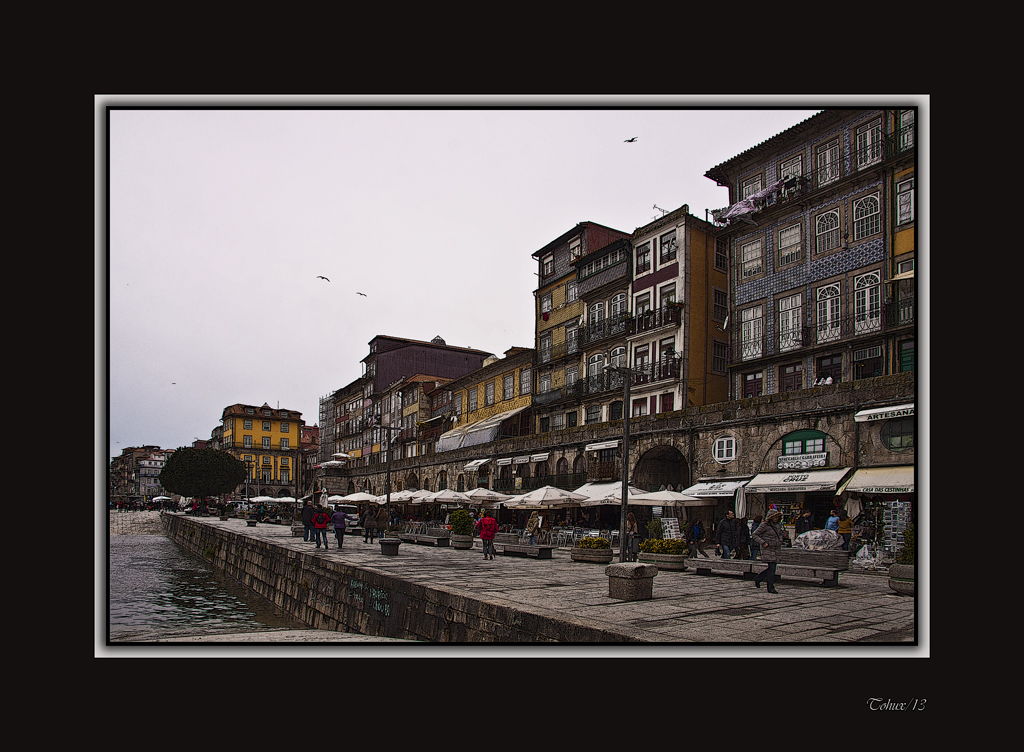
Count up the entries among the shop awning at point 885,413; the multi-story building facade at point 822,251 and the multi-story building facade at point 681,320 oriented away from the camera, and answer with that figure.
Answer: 0

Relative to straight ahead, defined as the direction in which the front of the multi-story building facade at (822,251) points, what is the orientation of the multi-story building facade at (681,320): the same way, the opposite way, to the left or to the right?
the same way

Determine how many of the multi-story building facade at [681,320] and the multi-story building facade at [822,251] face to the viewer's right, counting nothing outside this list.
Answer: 0

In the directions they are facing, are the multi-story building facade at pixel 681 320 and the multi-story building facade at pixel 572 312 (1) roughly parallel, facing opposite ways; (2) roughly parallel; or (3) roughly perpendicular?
roughly parallel

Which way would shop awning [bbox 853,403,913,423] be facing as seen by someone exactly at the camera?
facing the viewer and to the left of the viewer

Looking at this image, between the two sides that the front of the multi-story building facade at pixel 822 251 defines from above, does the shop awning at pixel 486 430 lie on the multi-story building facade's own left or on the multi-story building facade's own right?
on the multi-story building facade's own right

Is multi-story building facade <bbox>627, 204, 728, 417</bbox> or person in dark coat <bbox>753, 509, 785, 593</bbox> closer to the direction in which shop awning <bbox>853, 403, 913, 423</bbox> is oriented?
the person in dark coat

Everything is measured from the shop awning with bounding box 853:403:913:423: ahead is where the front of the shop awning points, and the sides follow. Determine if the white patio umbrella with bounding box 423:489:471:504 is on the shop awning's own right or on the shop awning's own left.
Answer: on the shop awning's own right

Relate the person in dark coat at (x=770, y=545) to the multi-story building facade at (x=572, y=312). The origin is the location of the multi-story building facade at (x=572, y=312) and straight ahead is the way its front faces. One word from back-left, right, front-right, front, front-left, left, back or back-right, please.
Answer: front-left

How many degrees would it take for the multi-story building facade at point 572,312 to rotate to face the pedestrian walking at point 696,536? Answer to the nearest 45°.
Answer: approximately 45° to its left

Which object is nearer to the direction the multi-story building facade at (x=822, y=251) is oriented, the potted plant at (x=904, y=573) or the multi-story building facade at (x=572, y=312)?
the potted plant

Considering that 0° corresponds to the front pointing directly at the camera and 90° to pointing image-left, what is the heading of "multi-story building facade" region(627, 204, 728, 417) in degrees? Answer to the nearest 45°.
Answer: approximately 45°

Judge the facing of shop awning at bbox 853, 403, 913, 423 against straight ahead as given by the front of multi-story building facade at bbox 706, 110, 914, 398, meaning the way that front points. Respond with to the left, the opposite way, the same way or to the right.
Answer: the same way

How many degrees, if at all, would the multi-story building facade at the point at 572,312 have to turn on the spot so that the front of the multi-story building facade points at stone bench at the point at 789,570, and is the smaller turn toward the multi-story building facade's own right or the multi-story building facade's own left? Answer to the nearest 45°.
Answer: approximately 45° to the multi-story building facade's own left

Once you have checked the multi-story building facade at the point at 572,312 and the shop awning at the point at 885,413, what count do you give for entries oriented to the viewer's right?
0

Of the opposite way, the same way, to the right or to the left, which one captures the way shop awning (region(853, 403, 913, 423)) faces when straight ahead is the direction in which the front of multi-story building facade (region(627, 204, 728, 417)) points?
the same way
